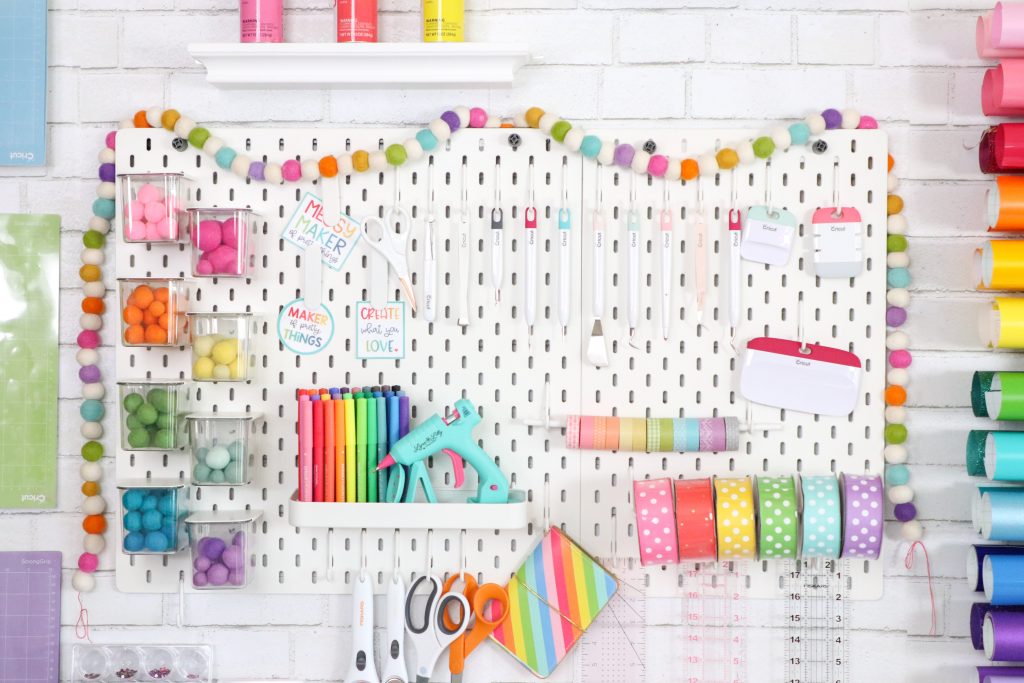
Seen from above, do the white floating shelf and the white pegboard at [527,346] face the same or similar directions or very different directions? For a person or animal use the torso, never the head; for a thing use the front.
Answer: same or similar directions

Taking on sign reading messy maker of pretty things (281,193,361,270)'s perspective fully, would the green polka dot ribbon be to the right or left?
on its left

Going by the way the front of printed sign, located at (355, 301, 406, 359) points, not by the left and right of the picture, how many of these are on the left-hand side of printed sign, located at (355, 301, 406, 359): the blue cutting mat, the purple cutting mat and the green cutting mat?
0

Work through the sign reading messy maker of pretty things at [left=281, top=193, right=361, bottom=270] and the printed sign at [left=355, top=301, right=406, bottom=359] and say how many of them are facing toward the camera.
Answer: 2

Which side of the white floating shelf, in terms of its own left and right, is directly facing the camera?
front

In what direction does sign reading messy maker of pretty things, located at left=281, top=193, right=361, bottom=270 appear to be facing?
toward the camera

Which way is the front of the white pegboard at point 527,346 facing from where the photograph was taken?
facing the viewer

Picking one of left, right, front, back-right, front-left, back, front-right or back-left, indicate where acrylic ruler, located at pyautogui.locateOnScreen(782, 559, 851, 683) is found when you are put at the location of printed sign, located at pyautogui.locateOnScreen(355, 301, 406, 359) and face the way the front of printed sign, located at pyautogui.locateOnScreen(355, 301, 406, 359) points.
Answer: left

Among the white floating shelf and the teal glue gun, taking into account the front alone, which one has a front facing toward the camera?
the white floating shelf

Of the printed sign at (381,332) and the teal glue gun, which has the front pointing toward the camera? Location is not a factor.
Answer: the printed sign

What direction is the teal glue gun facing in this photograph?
to the viewer's left

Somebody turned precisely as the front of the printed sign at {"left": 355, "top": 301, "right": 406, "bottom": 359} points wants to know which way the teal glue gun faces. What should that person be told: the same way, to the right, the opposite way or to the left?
to the right

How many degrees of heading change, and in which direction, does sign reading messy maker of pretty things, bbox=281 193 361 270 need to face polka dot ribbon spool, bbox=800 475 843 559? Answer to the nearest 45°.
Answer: approximately 90° to its left

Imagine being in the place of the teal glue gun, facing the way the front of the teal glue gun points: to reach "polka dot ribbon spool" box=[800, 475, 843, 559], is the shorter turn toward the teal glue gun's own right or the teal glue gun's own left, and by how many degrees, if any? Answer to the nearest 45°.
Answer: approximately 180°
